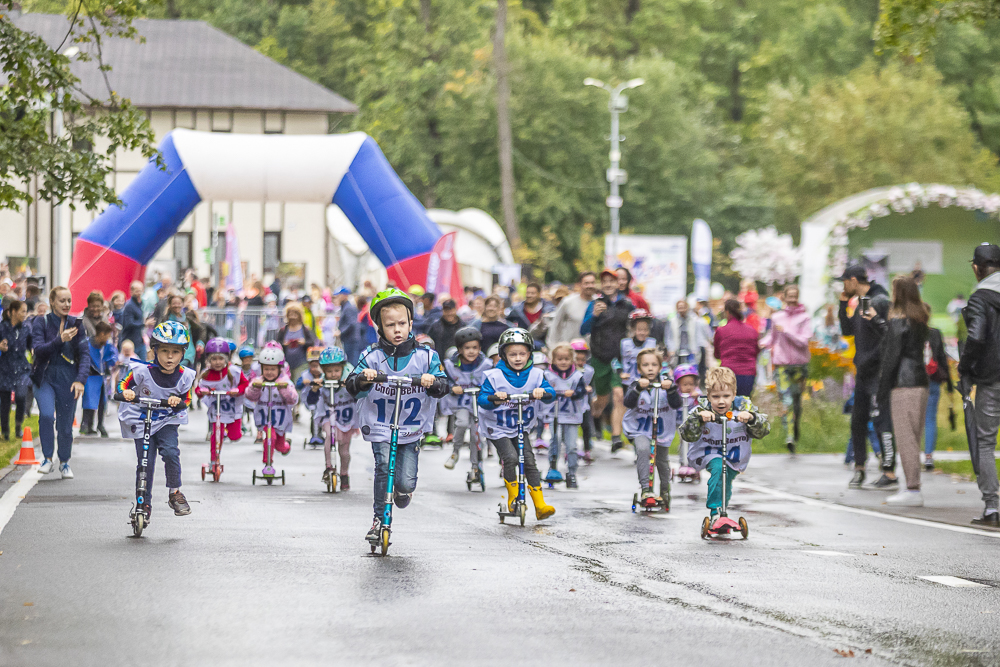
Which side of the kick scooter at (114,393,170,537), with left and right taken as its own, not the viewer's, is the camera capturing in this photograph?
front

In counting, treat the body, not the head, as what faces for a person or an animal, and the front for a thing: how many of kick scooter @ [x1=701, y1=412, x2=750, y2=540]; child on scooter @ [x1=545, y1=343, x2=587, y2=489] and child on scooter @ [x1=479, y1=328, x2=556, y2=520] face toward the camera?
3

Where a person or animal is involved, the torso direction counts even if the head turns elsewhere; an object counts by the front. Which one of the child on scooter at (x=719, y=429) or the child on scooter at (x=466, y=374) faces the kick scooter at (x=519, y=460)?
the child on scooter at (x=466, y=374)

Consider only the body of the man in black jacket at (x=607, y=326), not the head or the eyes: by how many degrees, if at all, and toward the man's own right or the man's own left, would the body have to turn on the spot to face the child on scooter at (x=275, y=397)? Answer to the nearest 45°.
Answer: approximately 45° to the man's own right

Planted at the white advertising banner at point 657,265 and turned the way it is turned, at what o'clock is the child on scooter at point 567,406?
The child on scooter is roughly at 12 o'clock from the white advertising banner.

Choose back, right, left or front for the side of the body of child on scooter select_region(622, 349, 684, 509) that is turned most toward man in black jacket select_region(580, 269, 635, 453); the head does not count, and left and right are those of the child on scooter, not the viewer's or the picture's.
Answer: back

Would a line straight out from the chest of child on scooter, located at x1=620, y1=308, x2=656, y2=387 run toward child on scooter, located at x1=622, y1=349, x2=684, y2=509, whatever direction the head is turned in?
yes

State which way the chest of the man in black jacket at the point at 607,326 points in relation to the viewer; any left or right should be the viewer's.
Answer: facing the viewer

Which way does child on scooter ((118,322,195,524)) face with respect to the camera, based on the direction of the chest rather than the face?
toward the camera

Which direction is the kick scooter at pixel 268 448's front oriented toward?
toward the camera
